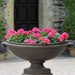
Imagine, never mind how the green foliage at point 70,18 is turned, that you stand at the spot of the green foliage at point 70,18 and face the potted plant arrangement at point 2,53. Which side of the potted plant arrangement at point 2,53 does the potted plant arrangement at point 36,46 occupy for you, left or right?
left

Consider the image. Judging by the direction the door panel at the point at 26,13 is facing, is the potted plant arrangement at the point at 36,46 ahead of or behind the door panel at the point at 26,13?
ahead

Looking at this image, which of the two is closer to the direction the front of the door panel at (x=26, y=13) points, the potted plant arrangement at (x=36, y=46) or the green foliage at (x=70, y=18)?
the potted plant arrangement

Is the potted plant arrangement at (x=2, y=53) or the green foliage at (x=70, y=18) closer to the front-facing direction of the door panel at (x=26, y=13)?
the potted plant arrangement

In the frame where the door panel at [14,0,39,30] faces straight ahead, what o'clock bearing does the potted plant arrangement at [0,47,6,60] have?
The potted plant arrangement is roughly at 1 o'clock from the door panel.

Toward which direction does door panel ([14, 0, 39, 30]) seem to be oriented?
toward the camera

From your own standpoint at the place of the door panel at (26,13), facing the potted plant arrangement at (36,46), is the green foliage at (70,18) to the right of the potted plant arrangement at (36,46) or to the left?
left
